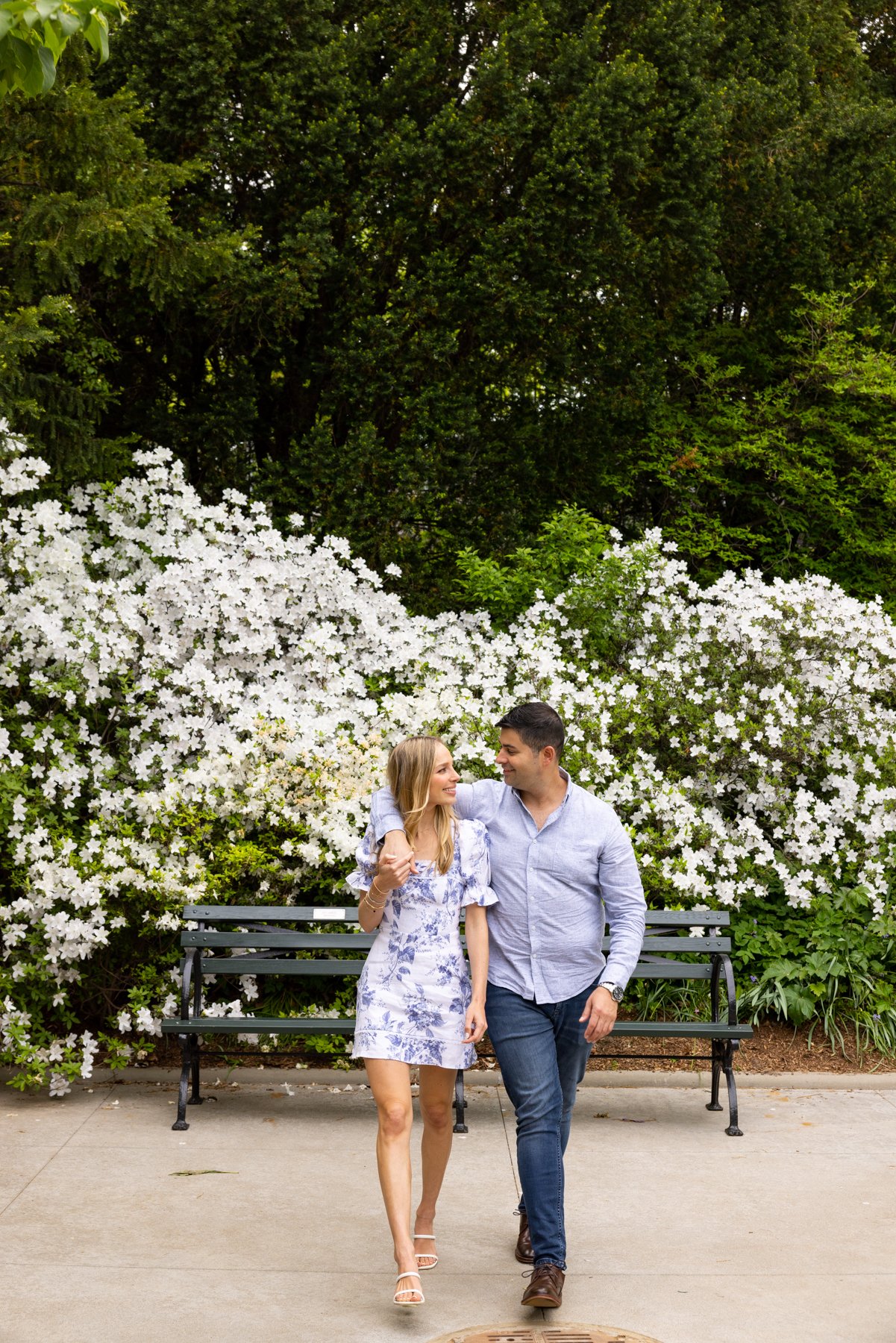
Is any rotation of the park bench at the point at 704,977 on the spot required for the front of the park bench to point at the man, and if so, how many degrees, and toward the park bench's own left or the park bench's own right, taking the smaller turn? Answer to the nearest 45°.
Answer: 0° — it already faces them

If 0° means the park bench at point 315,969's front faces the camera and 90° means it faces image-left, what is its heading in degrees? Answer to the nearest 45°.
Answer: approximately 0°

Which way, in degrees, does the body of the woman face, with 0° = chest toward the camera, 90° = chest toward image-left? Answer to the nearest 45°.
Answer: approximately 0°

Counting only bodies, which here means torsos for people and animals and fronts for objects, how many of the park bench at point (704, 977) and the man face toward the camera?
2

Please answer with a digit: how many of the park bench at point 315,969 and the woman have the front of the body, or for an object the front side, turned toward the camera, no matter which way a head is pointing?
2
